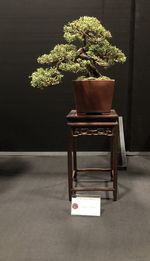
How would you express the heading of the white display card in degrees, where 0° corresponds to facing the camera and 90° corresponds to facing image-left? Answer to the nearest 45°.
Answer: approximately 0°
